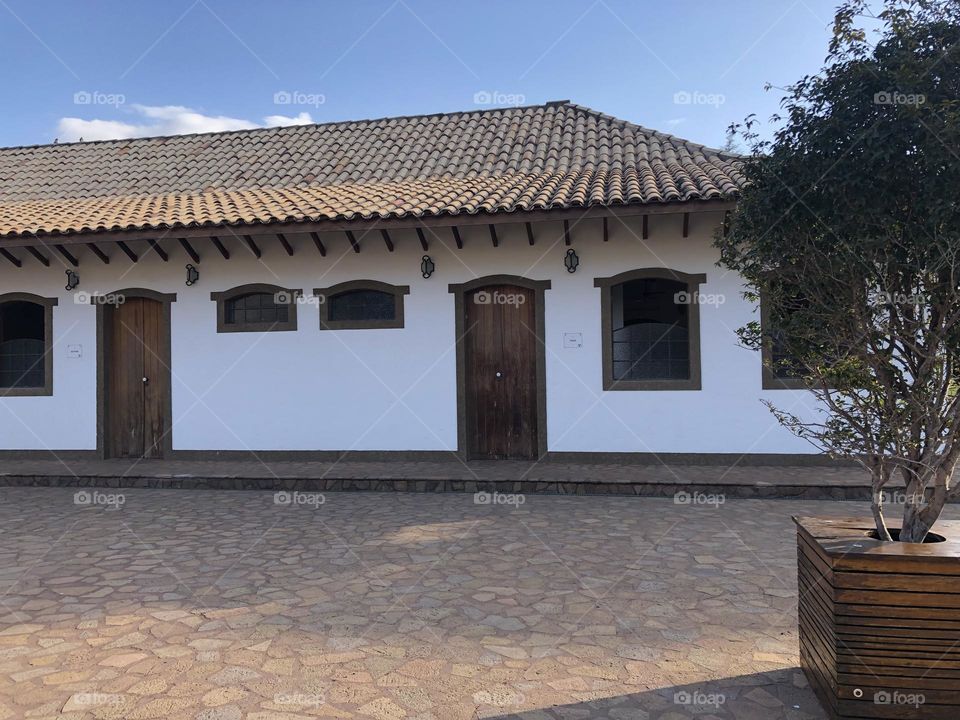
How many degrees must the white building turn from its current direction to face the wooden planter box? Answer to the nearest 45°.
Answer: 0° — it already faces it

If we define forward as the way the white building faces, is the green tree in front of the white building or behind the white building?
in front

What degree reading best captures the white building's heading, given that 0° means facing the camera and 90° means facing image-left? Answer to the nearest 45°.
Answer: approximately 0°
